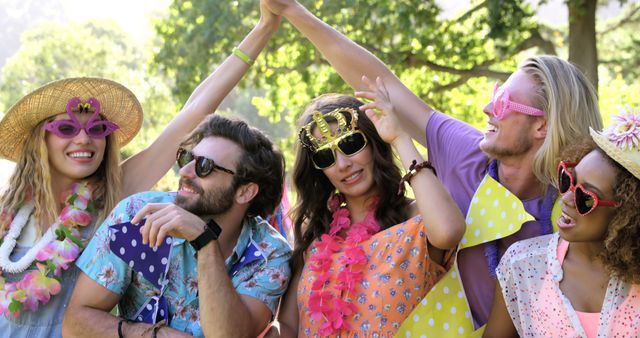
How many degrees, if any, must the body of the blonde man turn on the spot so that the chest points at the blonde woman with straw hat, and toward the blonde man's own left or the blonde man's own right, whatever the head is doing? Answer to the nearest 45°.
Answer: approximately 45° to the blonde man's own right

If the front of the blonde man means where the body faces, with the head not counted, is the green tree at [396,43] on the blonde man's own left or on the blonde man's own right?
on the blonde man's own right

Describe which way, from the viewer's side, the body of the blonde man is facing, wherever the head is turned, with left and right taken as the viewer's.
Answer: facing the viewer and to the left of the viewer

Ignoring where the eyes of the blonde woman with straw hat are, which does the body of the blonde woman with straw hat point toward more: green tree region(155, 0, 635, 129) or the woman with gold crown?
the woman with gold crown

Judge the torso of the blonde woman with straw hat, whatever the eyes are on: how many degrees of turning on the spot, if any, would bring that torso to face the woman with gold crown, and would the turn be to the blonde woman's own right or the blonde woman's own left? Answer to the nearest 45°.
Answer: approximately 45° to the blonde woman's own left

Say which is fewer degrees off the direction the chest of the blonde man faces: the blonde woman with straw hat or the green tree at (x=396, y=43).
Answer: the blonde woman with straw hat

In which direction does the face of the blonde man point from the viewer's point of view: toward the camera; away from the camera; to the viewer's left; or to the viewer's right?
to the viewer's left

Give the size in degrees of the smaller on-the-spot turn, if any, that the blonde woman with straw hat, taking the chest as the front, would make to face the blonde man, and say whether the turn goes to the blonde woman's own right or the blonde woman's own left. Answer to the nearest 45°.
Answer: approximately 45° to the blonde woman's own left

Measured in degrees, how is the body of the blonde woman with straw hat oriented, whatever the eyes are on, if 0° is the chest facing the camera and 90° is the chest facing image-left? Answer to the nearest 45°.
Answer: approximately 0°

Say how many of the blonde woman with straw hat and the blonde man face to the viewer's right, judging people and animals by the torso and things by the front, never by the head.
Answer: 0

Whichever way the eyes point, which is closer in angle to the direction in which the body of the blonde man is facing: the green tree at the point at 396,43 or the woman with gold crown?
the woman with gold crown
